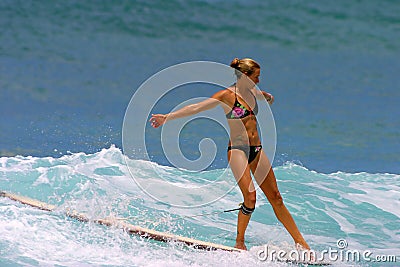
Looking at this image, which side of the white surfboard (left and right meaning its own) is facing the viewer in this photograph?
right

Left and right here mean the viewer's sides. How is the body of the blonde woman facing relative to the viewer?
facing the viewer and to the right of the viewer
